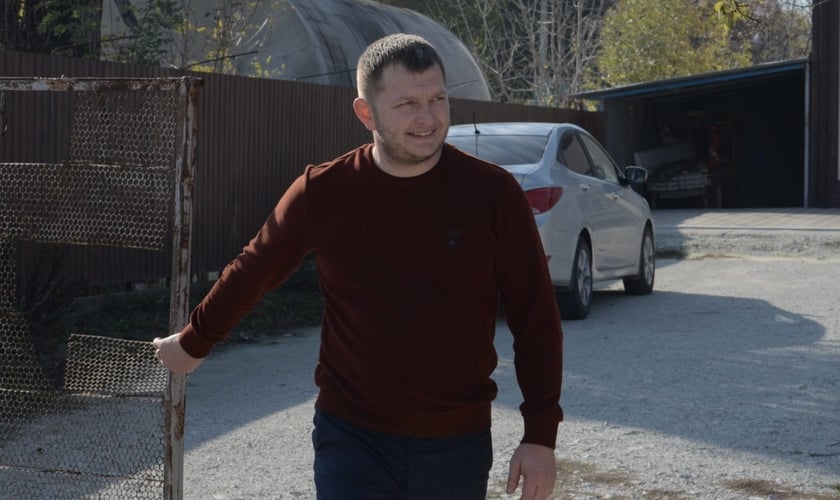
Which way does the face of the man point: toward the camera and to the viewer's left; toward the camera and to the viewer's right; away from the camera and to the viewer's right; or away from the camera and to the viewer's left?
toward the camera and to the viewer's right

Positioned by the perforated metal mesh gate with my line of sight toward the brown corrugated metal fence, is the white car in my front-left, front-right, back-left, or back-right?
front-right

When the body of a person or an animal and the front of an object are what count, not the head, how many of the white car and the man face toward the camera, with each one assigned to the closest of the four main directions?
1

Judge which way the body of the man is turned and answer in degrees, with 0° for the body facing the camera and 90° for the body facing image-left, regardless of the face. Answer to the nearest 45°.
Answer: approximately 0°

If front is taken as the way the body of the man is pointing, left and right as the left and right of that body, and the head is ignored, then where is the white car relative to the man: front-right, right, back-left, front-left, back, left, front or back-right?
back

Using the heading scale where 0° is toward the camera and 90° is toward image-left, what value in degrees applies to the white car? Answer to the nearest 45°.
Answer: approximately 225°

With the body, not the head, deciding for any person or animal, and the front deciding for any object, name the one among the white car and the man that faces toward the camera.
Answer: the man

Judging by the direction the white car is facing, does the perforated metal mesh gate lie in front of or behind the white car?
behind

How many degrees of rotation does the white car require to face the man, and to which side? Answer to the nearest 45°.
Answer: approximately 135° to its right

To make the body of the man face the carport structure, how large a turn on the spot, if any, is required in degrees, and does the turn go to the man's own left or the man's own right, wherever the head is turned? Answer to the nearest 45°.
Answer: approximately 180°

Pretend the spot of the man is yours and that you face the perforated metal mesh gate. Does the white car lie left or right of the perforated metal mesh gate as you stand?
right

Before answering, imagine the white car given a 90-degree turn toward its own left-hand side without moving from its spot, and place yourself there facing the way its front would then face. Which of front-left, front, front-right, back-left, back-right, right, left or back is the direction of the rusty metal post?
back-left

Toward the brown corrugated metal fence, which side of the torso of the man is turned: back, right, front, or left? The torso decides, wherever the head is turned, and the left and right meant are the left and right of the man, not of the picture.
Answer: back
